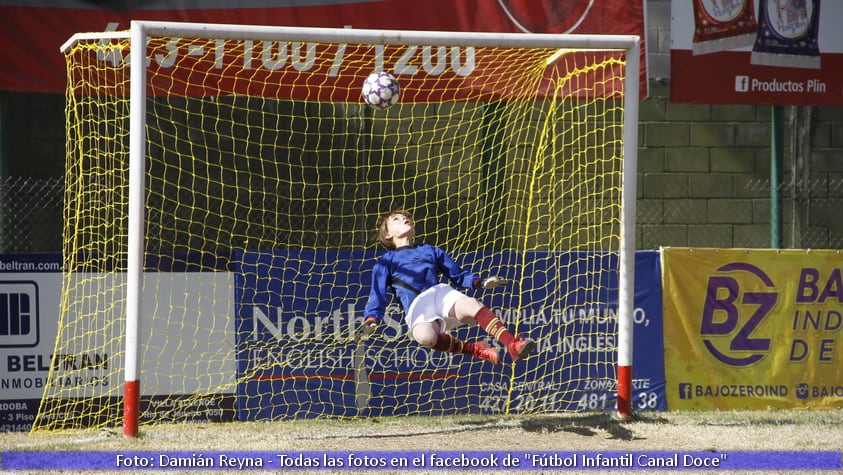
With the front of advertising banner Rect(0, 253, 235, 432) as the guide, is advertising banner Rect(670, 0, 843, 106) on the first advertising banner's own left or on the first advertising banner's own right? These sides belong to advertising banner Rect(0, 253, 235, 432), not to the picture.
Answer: on the first advertising banner's own left

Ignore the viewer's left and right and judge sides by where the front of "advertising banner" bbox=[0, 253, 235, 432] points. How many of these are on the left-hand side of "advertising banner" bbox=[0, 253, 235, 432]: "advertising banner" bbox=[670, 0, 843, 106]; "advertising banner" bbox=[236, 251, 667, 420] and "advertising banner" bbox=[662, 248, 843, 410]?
3

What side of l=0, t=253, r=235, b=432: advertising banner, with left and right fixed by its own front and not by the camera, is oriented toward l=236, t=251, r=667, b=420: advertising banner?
left

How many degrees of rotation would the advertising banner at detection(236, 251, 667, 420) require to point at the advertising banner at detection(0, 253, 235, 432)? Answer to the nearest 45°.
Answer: approximately 90° to its right

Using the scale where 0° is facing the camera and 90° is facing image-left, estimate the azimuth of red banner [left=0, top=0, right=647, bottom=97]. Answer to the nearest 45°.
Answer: approximately 0°

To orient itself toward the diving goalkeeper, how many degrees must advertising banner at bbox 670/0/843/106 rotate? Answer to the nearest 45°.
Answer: approximately 45° to its right
